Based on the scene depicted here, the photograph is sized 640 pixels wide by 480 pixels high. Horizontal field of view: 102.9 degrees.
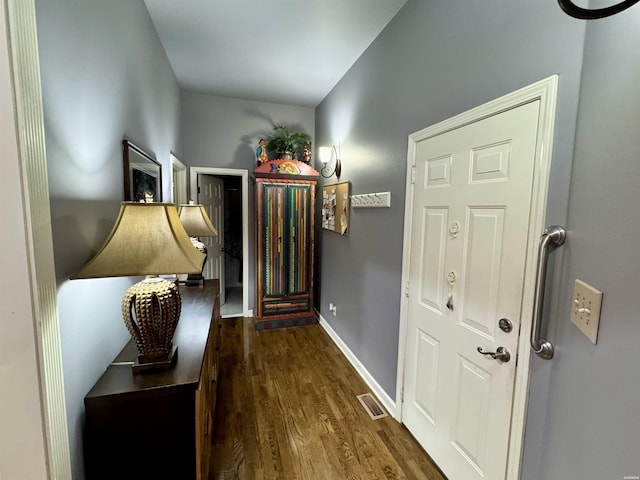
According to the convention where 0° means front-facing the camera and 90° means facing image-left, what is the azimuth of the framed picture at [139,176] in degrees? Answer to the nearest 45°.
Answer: approximately 315°

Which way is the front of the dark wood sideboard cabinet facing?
to the viewer's right

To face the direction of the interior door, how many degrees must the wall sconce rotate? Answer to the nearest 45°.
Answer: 0° — it already faces it

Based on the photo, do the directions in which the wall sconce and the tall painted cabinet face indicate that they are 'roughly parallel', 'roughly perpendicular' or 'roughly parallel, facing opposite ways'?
roughly perpendicular

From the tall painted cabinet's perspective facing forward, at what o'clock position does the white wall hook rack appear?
The white wall hook rack is roughly at 11 o'clock from the tall painted cabinet.

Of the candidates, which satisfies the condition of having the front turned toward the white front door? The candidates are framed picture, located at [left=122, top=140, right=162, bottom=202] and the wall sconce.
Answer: the framed picture

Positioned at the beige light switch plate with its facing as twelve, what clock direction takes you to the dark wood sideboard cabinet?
The dark wood sideboard cabinet is roughly at 12 o'clock from the beige light switch plate.

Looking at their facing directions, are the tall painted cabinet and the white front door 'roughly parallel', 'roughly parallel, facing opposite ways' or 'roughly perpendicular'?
roughly perpendicular

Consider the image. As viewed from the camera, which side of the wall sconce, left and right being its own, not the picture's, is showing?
left
